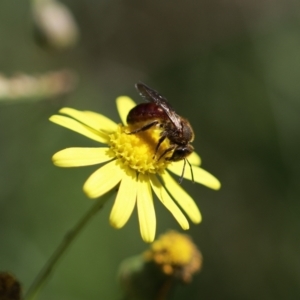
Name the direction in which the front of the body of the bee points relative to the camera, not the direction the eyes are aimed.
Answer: to the viewer's right
